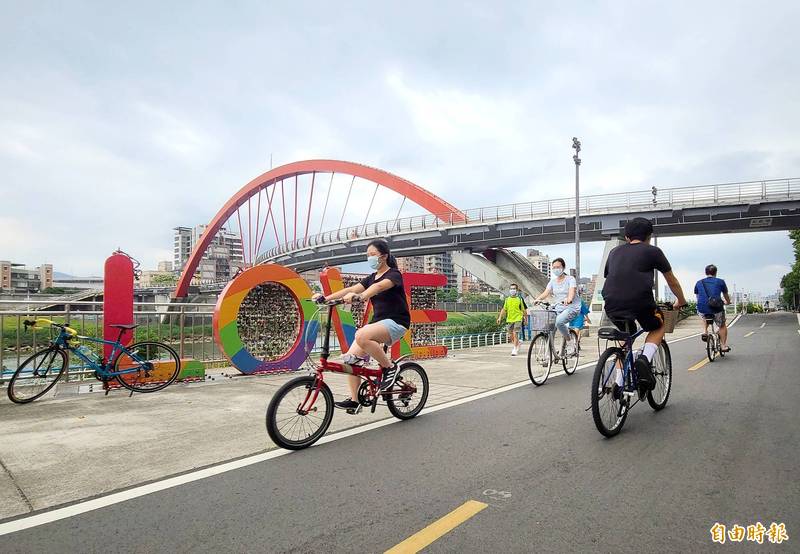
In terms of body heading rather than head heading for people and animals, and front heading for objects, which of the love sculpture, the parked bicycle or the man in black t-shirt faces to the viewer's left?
the parked bicycle

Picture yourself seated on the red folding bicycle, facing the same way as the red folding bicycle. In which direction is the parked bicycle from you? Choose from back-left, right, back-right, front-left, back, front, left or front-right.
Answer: right

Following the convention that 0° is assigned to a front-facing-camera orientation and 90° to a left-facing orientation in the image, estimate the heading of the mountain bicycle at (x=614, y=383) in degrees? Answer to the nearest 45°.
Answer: approximately 225°

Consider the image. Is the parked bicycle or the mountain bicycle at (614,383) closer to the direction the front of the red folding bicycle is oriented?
the parked bicycle

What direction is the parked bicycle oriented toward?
to the viewer's left

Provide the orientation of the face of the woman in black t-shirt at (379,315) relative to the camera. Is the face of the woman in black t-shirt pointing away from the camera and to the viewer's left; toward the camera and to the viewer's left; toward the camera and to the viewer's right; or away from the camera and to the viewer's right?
toward the camera and to the viewer's left

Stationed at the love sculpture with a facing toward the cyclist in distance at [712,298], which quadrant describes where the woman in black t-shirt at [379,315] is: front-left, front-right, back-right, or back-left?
front-right

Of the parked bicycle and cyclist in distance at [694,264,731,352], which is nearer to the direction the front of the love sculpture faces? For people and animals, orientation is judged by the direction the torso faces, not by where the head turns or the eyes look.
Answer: the cyclist in distance

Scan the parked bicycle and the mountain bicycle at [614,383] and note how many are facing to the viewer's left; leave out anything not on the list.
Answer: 1

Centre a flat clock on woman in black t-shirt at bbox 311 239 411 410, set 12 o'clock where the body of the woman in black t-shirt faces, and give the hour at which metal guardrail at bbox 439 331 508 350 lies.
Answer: The metal guardrail is roughly at 5 o'clock from the woman in black t-shirt.

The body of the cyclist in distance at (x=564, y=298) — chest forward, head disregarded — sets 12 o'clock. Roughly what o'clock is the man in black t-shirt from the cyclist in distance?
The man in black t-shirt is roughly at 10 o'clock from the cyclist in distance.

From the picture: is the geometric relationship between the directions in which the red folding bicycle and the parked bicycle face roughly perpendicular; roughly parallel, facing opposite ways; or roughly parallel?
roughly parallel

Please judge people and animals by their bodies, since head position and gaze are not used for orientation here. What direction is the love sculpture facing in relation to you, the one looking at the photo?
facing the viewer and to the right of the viewer
